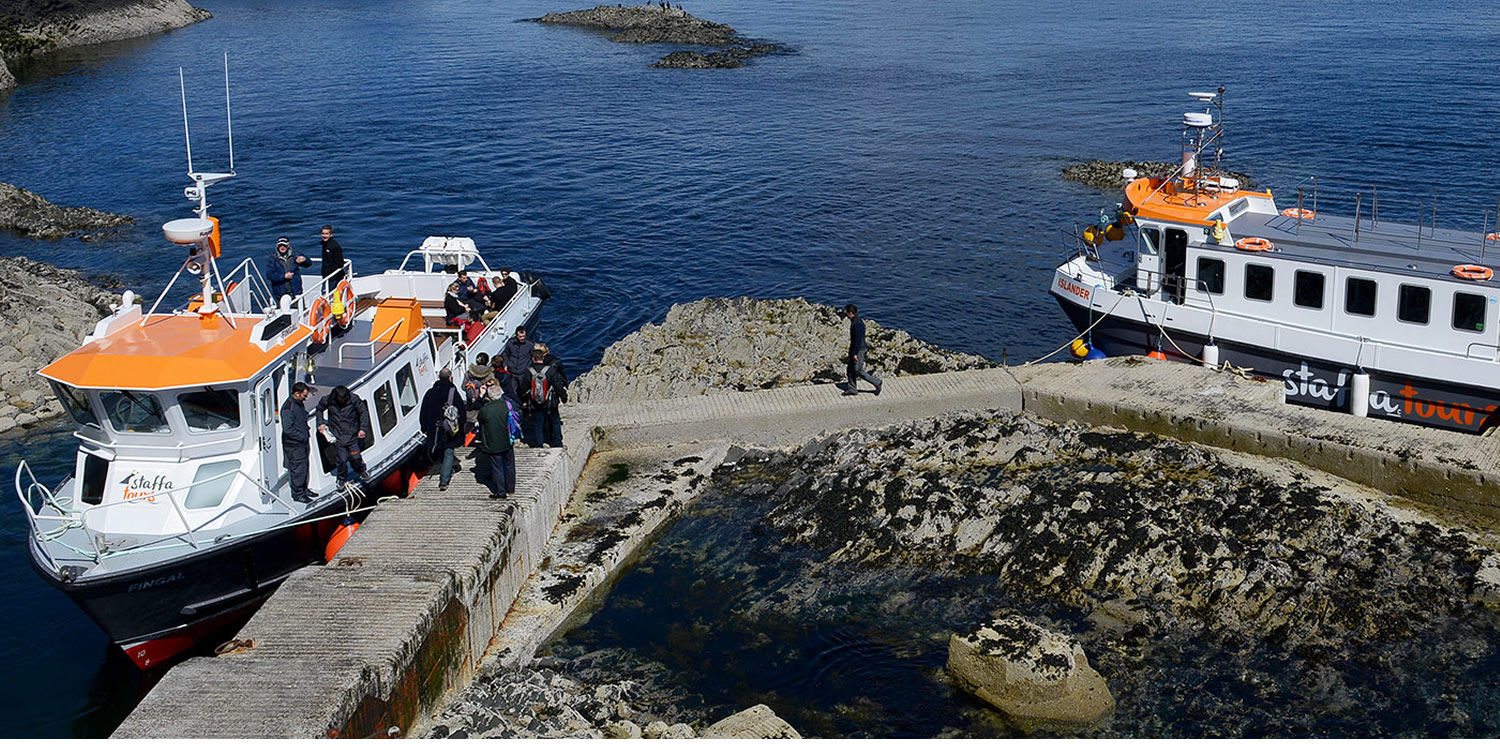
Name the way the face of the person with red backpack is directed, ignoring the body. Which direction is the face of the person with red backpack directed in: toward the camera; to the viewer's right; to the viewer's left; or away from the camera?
away from the camera

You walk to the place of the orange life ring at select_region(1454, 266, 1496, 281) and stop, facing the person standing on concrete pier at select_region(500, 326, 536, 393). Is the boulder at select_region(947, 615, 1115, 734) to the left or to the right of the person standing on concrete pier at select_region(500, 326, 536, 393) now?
left

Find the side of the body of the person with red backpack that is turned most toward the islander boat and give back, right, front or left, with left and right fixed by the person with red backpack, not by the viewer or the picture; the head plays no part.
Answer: right

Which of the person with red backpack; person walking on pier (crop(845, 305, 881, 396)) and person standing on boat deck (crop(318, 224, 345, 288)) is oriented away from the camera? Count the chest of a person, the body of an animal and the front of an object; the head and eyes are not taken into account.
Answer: the person with red backpack

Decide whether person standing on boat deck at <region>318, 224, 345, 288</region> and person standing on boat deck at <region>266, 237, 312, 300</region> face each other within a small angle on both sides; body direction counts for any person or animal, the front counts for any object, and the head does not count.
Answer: no

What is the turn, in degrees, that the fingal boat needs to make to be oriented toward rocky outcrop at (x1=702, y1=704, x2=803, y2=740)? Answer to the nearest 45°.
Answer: approximately 90° to its left

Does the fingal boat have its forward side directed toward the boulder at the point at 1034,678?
no

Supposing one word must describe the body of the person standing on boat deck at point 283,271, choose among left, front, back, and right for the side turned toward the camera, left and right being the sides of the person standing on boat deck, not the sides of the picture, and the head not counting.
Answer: front

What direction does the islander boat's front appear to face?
to the viewer's left

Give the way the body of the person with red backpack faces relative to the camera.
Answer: away from the camera

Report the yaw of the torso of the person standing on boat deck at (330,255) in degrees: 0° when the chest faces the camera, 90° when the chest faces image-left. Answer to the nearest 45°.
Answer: approximately 45°
